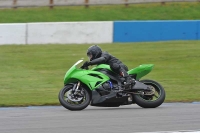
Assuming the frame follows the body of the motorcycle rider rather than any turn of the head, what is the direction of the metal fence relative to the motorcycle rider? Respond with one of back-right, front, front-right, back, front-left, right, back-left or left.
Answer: right

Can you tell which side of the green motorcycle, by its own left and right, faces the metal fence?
right

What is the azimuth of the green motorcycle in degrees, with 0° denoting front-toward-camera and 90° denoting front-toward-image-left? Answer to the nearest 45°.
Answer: approximately 90°

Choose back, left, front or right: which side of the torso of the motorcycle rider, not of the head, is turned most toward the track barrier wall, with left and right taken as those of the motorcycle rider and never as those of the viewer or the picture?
right

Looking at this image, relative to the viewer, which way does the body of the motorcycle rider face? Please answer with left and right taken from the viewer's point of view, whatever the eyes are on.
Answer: facing to the left of the viewer
